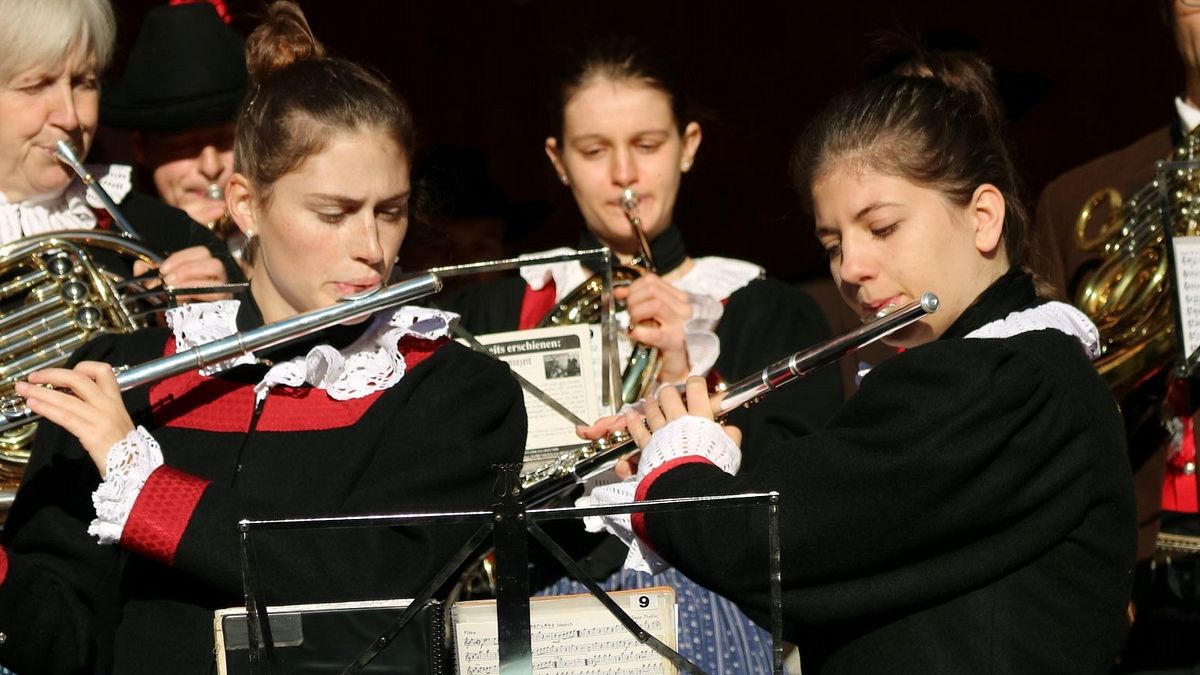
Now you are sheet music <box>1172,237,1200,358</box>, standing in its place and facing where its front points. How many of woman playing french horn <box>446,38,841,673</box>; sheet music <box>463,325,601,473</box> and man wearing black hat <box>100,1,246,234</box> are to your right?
3

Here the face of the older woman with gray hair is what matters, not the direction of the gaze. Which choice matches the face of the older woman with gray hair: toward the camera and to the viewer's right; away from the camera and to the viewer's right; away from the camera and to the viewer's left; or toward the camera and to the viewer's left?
toward the camera and to the viewer's right

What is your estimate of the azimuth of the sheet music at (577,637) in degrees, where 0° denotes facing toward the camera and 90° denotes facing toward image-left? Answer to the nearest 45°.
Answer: approximately 0°

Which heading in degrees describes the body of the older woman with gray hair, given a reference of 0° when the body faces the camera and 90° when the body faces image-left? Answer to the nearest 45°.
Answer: approximately 315°

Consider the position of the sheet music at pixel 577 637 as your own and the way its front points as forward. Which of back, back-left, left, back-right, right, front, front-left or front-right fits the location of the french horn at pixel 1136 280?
back-left
